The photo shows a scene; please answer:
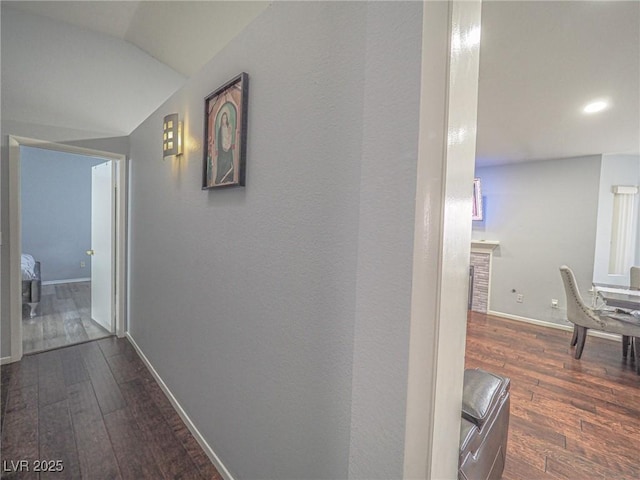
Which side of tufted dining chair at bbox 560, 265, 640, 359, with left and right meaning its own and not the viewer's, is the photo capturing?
right

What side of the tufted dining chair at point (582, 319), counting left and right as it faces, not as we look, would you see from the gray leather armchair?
right
